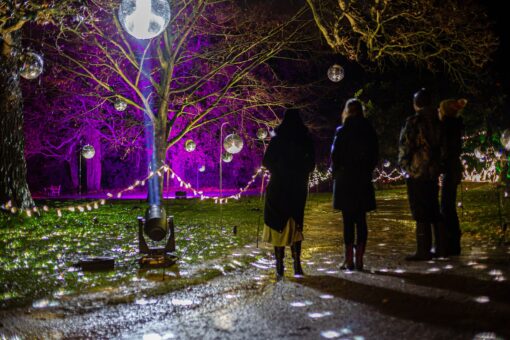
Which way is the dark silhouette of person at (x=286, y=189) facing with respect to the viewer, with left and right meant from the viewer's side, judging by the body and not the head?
facing away from the viewer

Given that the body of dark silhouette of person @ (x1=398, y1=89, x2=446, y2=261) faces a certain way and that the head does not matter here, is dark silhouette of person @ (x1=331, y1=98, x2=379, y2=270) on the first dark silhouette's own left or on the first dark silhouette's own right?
on the first dark silhouette's own left

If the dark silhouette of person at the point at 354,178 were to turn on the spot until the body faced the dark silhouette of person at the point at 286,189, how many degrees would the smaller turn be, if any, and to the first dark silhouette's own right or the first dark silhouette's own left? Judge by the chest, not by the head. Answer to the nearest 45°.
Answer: approximately 45° to the first dark silhouette's own left

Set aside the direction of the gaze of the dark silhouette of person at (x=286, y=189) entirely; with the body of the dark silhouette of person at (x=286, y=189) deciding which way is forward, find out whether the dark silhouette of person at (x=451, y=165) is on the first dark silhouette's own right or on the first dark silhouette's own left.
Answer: on the first dark silhouette's own right

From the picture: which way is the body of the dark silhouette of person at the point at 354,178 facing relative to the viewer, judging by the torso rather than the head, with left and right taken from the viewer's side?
facing away from the viewer and to the left of the viewer

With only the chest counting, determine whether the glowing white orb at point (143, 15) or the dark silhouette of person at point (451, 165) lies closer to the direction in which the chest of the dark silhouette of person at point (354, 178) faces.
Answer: the glowing white orb
